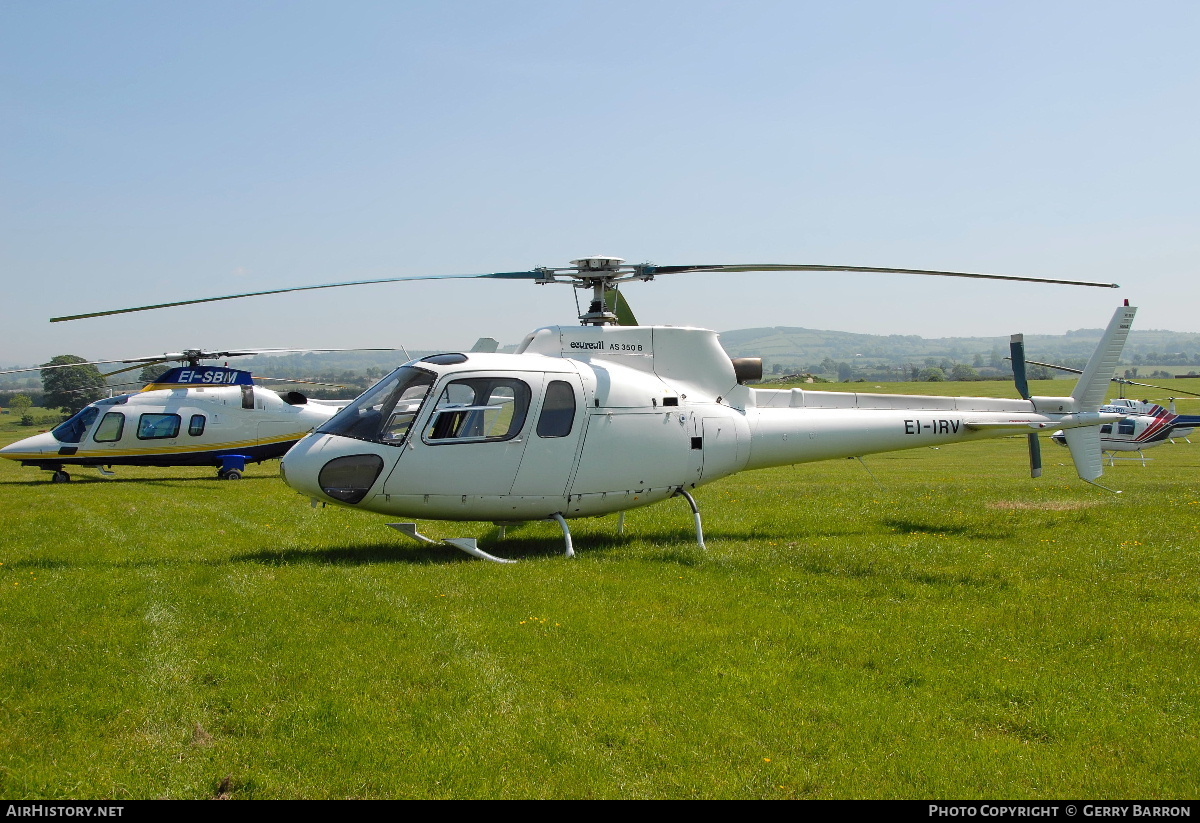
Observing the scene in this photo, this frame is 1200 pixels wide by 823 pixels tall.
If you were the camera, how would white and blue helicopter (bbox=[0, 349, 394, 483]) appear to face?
facing to the left of the viewer

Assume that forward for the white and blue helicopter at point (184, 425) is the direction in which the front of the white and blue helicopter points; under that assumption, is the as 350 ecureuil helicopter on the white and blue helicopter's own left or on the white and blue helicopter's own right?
on the white and blue helicopter's own left
